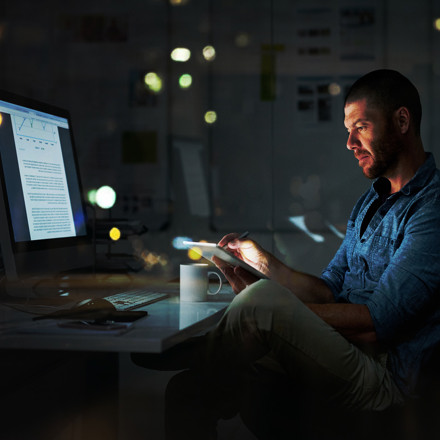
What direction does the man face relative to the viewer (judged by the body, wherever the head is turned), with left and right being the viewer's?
facing to the left of the viewer

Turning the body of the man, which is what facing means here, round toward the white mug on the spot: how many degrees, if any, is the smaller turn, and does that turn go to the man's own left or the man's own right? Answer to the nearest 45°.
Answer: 0° — they already face it

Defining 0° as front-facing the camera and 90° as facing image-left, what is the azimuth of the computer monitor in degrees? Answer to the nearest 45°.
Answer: approximately 315°

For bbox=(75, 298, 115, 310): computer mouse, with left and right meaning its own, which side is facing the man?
back

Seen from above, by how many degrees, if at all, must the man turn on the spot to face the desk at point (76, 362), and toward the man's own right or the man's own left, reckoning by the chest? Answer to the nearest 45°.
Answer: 0° — they already face it

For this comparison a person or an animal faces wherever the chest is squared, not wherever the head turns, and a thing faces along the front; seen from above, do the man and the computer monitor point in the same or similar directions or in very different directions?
very different directions

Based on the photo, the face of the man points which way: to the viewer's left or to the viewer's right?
to the viewer's left

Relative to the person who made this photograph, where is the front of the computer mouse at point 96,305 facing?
facing to the left of the viewer
